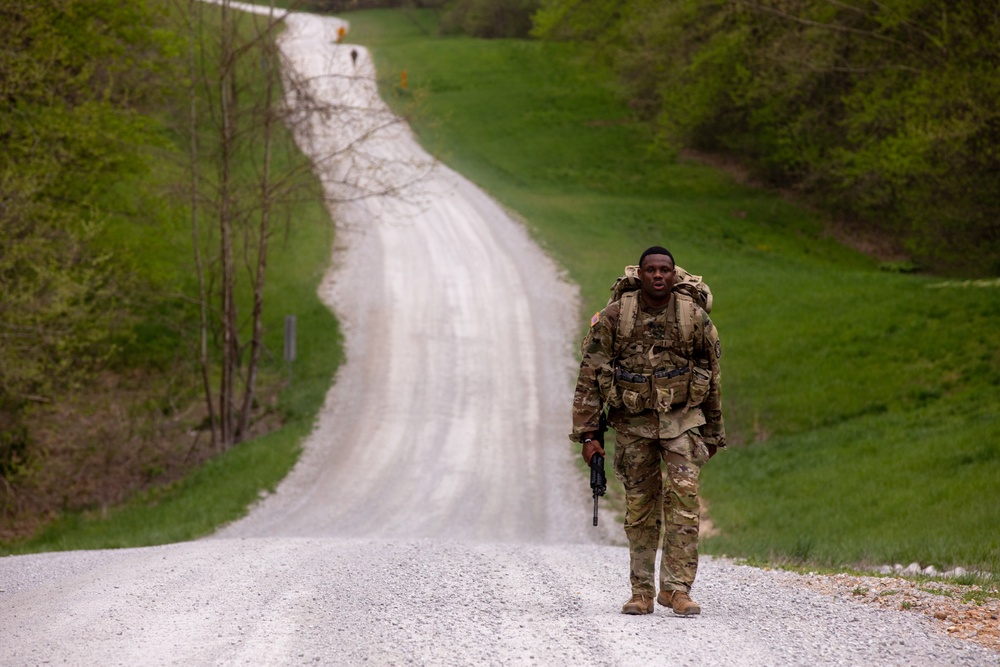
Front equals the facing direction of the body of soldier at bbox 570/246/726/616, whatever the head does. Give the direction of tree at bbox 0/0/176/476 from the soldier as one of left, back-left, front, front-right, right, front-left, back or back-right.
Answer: back-right

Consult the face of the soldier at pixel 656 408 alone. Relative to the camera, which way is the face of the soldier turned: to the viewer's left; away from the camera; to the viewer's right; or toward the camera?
toward the camera

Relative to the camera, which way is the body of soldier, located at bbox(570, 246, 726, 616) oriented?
toward the camera

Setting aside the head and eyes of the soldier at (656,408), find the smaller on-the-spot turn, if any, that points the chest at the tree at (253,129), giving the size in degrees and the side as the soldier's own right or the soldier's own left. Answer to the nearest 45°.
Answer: approximately 135° to the soldier's own right
